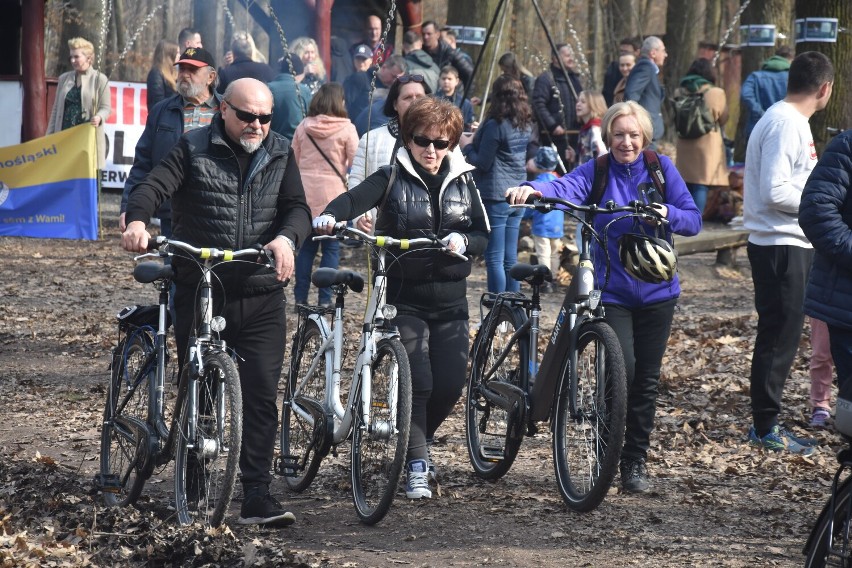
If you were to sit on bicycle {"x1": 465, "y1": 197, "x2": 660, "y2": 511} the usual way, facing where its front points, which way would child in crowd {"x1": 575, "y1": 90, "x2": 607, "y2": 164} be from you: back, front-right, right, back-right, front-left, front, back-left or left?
back-left

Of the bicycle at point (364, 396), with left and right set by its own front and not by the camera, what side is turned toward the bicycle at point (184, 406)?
right

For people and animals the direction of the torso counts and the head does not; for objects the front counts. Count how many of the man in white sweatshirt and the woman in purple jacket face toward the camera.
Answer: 1

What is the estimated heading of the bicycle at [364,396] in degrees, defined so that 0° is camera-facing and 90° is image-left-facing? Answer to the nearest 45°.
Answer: approximately 315°

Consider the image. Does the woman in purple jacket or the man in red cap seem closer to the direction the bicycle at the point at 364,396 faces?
the woman in purple jacket

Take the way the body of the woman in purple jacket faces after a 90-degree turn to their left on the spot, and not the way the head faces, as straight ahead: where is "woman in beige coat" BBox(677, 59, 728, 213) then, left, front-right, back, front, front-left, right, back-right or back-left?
left

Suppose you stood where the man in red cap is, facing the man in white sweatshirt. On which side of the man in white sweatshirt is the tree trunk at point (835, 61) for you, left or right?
left

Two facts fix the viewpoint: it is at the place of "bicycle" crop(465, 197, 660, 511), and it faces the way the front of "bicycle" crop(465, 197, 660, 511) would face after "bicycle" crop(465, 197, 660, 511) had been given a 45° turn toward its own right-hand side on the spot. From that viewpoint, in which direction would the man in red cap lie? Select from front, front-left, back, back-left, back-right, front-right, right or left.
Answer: back-right

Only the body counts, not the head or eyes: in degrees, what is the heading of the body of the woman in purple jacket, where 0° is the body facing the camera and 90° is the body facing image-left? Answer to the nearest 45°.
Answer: approximately 0°

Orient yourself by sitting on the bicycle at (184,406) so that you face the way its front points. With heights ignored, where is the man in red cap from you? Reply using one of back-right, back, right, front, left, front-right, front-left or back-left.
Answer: back-left
